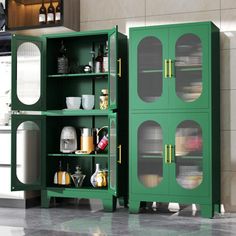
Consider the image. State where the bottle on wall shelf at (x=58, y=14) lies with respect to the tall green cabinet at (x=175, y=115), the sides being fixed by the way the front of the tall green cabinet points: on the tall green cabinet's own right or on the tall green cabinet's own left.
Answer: on the tall green cabinet's own right

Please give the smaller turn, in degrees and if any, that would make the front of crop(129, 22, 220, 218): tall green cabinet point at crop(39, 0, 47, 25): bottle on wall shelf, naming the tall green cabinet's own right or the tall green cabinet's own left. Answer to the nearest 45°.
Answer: approximately 90° to the tall green cabinet's own right

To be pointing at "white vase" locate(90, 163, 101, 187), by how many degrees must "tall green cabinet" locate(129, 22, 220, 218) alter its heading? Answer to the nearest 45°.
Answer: approximately 135° to its right

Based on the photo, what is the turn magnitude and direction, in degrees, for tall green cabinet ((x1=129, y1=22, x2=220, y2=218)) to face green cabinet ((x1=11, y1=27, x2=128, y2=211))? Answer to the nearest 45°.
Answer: approximately 90° to its right

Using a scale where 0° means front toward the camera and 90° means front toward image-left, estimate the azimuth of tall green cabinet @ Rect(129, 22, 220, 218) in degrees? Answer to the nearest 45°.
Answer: approximately 0°

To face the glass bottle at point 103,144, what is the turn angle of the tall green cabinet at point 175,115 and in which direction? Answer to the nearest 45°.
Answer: approximately 135° to its right

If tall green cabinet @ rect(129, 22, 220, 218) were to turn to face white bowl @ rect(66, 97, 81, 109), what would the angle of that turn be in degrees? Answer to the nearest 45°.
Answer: approximately 90° to its right

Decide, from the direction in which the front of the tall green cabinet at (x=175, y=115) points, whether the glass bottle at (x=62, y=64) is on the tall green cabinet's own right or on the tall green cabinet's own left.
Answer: on the tall green cabinet's own right

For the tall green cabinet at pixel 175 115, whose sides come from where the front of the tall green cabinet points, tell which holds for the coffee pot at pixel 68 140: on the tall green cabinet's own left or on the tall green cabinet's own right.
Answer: on the tall green cabinet's own right

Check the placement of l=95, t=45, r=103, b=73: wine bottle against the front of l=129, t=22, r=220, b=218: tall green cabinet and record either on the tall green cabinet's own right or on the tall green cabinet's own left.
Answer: on the tall green cabinet's own right
